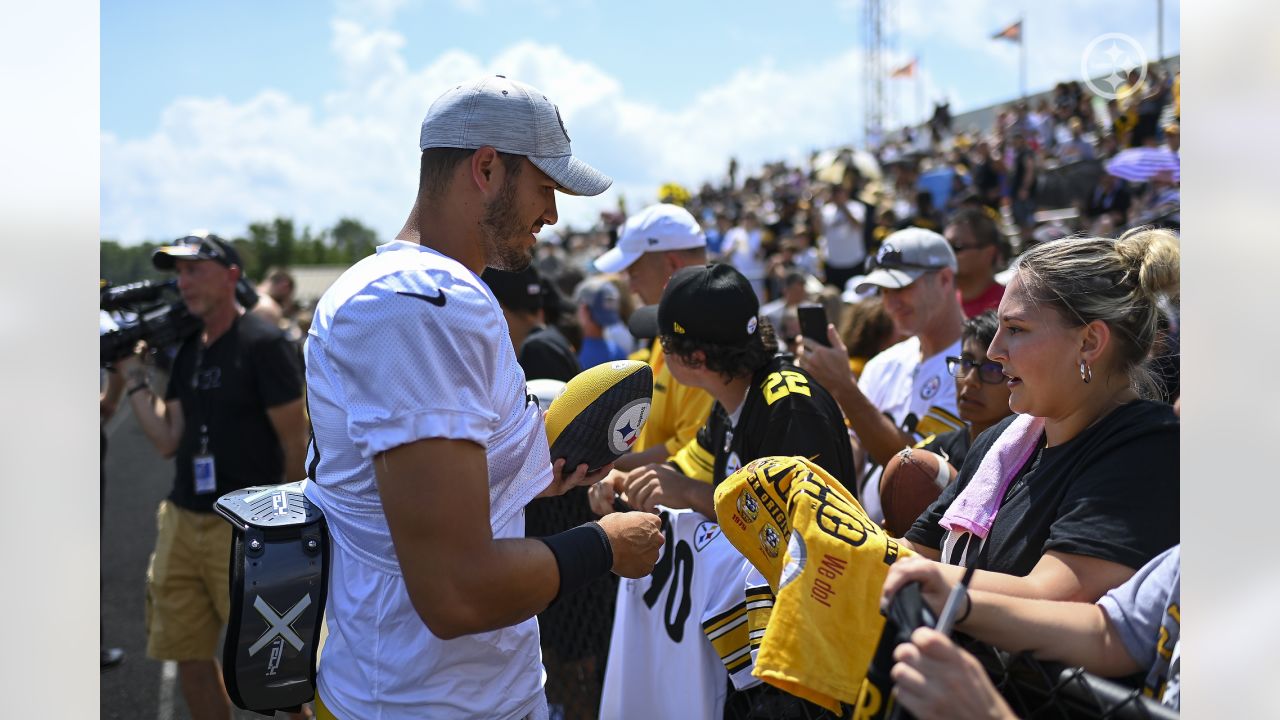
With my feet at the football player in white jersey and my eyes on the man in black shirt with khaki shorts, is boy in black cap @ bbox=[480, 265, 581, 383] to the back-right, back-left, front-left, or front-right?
front-right

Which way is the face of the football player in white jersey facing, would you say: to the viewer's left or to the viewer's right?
to the viewer's right

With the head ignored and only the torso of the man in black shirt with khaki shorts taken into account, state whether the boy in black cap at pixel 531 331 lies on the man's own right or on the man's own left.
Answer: on the man's own left

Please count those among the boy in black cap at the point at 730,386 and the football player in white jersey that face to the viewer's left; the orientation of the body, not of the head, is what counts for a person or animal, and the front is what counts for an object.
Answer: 1

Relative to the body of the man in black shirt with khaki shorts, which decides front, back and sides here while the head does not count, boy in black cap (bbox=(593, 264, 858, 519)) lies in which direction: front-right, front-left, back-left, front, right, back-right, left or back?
left

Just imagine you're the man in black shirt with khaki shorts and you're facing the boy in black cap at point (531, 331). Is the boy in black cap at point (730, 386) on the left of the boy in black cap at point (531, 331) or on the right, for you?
right

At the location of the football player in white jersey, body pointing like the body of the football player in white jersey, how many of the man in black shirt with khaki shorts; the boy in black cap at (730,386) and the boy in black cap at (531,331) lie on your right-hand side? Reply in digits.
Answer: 0

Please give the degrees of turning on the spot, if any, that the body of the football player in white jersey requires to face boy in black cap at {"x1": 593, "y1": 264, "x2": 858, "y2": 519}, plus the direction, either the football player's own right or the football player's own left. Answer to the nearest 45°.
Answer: approximately 45° to the football player's own left

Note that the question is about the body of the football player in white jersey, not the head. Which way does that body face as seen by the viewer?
to the viewer's right

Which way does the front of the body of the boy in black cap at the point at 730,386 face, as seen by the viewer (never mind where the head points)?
to the viewer's left

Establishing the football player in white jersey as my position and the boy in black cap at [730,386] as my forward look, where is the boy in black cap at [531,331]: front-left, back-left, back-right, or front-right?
front-left

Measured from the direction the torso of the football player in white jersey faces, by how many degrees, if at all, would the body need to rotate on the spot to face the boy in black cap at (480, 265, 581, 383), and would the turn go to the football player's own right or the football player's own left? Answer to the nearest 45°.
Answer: approximately 90° to the football player's own left

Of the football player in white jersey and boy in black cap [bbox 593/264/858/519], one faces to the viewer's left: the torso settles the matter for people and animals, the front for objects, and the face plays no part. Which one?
the boy in black cap

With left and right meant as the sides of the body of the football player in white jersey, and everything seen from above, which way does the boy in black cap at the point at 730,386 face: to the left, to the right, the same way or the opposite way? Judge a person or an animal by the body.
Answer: the opposite way
